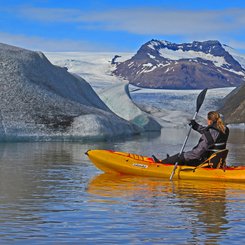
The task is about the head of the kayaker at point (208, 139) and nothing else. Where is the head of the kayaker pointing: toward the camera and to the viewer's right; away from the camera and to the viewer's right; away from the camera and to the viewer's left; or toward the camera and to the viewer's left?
away from the camera and to the viewer's left

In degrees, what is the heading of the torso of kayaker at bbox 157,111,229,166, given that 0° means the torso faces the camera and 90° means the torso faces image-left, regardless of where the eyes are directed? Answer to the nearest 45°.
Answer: approximately 90°

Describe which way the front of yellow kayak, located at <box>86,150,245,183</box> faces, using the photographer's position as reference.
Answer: facing to the left of the viewer
